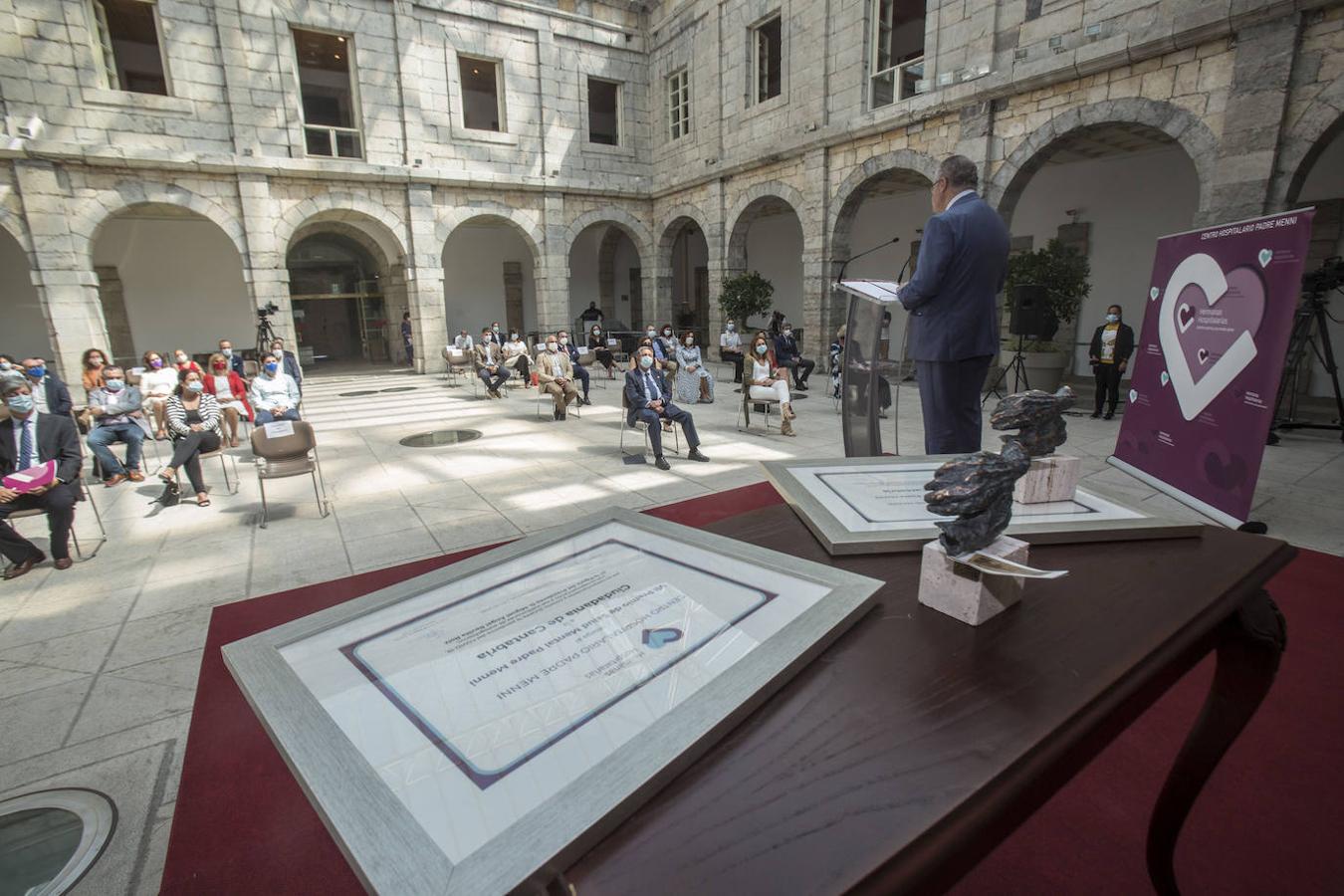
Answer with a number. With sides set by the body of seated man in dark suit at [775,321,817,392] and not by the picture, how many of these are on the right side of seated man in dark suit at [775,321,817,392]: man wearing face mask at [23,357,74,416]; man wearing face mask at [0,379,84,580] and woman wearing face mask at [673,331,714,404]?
3

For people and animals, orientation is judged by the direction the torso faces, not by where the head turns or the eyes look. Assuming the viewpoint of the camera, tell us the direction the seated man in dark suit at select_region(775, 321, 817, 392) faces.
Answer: facing the viewer and to the right of the viewer

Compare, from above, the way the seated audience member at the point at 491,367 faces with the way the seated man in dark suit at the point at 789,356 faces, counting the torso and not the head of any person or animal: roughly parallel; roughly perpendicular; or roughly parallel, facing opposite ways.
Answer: roughly parallel

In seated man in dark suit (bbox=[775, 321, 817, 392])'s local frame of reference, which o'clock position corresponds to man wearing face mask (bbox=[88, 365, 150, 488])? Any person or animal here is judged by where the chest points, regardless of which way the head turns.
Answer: The man wearing face mask is roughly at 3 o'clock from the seated man in dark suit.

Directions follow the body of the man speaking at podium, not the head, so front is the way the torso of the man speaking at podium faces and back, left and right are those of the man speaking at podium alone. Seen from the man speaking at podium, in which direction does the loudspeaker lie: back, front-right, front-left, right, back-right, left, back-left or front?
front-right

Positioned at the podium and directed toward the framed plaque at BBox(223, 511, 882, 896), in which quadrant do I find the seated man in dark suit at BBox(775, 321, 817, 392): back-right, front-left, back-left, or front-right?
back-right

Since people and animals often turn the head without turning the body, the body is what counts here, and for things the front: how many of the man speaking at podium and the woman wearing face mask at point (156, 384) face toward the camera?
1

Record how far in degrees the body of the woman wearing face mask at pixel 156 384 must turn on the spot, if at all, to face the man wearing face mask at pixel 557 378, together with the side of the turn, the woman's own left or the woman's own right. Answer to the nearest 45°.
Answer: approximately 45° to the woman's own left

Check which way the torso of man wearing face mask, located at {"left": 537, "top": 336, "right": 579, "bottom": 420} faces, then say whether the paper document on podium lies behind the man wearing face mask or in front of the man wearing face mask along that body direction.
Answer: in front

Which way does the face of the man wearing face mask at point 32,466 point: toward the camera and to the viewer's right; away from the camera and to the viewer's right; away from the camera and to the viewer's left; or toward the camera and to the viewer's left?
toward the camera and to the viewer's right

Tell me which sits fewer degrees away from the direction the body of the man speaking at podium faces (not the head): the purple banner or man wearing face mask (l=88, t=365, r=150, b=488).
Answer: the man wearing face mask

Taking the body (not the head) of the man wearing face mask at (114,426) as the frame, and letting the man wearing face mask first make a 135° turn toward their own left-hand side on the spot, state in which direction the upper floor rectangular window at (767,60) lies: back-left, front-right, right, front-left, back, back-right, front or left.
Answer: front-right

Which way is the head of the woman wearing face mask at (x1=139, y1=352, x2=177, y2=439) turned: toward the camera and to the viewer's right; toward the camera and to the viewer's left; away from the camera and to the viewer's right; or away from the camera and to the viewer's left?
toward the camera and to the viewer's right

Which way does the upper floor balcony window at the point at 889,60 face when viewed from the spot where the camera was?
facing the viewer and to the left of the viewer

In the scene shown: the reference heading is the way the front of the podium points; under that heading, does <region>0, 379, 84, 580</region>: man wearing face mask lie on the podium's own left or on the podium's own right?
on the podium's own left

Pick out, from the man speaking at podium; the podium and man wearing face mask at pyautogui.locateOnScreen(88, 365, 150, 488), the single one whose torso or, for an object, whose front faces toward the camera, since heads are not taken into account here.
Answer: the man wearing face mask

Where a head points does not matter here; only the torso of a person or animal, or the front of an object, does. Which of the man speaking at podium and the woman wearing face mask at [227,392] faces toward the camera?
the woman wearing face mask

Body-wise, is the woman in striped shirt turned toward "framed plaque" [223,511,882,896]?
yes
